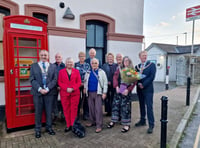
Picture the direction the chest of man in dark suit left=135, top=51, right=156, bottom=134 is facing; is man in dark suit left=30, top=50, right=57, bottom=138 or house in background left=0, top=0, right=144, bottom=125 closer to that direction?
the man in dark suit

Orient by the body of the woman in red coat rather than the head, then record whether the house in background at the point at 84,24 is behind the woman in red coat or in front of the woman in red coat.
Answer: behind

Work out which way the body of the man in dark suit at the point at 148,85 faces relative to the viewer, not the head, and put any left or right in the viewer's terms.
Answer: facing the viewer and to the left of the viewer

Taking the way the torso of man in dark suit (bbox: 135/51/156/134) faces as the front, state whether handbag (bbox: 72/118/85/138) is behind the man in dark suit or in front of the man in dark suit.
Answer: in front

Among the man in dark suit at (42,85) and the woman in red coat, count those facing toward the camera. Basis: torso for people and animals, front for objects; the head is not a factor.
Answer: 2

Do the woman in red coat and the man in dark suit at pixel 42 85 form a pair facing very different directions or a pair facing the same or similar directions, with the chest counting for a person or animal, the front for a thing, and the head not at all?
same or similar directions

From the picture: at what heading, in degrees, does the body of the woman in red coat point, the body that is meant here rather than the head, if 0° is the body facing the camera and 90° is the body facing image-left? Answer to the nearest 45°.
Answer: approximately 0°

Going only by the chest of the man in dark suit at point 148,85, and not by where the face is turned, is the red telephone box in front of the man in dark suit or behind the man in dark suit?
in front

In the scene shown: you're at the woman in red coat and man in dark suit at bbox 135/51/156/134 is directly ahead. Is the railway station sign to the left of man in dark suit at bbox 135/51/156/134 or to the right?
left

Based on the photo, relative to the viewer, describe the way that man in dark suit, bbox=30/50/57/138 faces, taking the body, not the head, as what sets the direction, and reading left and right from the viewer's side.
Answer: facing the viewer
